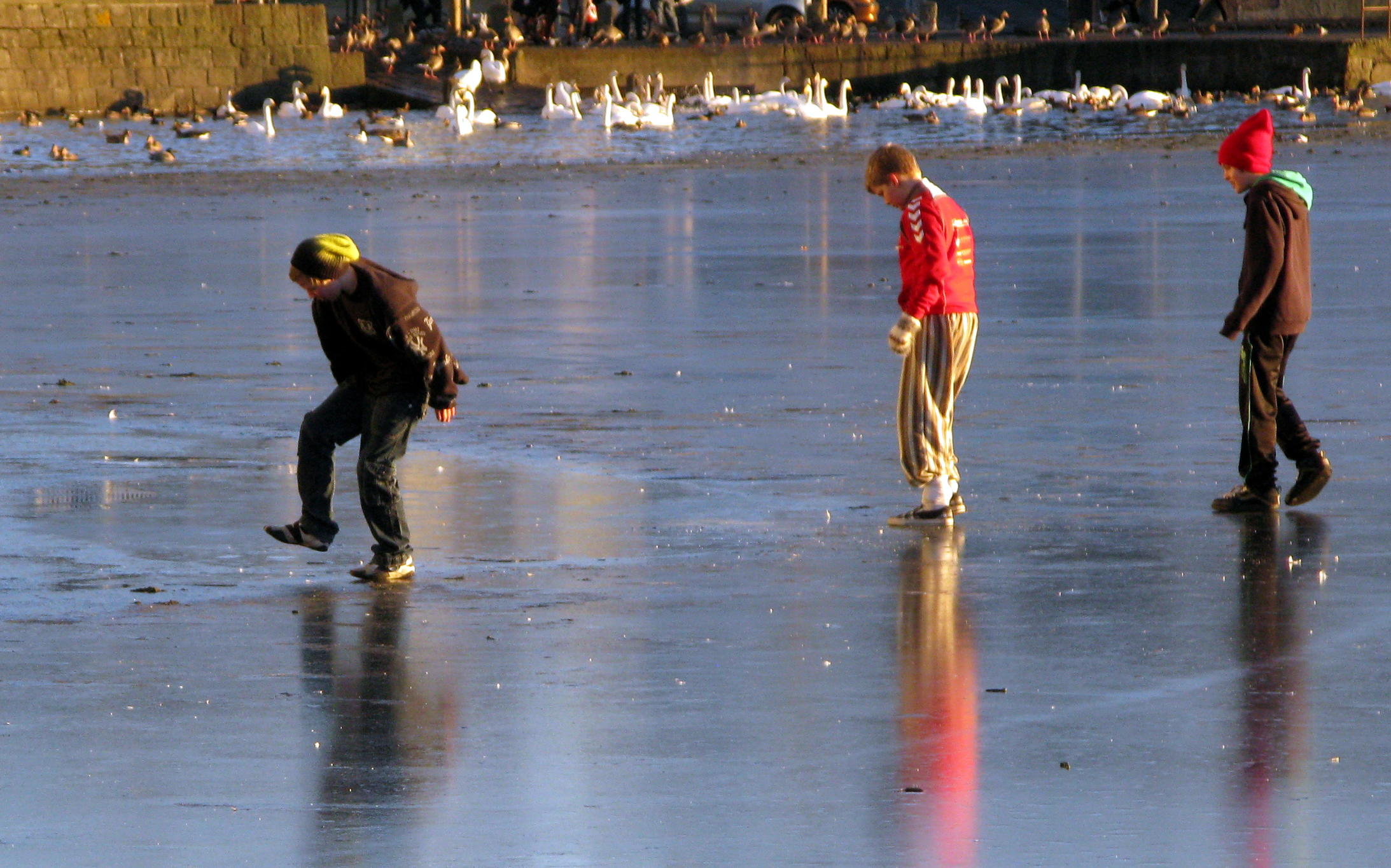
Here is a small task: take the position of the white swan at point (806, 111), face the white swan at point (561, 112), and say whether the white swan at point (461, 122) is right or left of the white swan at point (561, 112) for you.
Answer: left

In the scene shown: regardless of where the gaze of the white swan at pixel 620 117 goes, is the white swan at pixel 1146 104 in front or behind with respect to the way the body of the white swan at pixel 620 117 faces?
behind

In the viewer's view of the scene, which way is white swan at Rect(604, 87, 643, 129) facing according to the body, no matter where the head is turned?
to the viewer's left

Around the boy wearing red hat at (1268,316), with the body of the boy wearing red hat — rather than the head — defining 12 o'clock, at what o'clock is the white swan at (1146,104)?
The white swan is roughly at 3 o'clock from the boy wearing red hat.

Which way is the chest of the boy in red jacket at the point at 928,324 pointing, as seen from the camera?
to the viewer's left

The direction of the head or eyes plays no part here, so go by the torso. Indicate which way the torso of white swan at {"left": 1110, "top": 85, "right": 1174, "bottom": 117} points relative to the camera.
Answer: to the viewer's left

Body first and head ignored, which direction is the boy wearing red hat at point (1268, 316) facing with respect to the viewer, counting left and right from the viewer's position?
facing to the left of the viewer

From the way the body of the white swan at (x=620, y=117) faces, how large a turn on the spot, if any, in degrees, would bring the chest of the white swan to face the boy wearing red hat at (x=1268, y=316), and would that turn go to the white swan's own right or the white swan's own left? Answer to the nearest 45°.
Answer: approximately 90° to the white swan's own left

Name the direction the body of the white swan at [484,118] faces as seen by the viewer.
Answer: to the viewer's left
